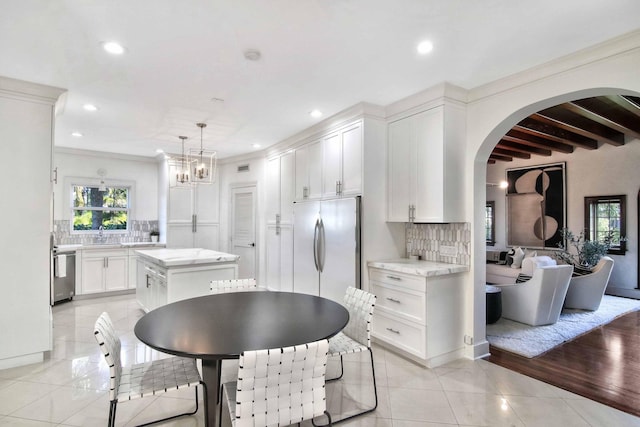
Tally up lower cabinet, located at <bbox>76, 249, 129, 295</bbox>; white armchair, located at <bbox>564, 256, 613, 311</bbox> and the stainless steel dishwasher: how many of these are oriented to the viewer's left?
1

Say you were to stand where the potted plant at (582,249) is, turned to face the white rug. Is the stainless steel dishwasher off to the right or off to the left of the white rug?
right

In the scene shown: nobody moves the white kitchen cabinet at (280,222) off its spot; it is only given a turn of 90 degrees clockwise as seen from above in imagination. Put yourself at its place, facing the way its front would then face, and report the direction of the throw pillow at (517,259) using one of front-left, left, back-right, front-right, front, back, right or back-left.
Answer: back-right

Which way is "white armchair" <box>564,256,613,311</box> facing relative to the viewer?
to the viewer's left

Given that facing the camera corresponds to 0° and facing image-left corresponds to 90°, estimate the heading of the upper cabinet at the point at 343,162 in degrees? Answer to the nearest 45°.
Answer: approximately 45°

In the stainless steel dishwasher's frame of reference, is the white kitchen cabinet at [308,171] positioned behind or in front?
in front

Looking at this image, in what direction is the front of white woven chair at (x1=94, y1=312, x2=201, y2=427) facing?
to the viewer's right

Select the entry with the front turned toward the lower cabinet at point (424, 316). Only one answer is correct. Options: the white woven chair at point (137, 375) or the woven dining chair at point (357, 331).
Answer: the white woven chair

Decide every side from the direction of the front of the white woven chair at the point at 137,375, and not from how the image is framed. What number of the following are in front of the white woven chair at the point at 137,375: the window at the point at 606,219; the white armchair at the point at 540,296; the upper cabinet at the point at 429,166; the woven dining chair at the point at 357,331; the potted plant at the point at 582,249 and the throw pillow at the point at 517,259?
6

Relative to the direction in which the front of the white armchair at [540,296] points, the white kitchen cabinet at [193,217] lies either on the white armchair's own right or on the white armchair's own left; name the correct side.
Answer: on the white armchair's own left

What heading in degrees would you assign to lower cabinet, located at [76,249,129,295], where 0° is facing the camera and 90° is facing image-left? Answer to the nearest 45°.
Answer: approximately 0°

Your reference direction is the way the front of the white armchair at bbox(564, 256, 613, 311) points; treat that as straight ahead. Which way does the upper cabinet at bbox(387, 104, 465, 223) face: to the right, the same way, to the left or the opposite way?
to the left

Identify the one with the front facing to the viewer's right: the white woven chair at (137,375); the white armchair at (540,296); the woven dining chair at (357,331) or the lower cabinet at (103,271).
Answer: the white woven chair

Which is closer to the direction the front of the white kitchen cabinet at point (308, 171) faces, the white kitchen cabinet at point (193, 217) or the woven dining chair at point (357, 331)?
the woven dining chair
